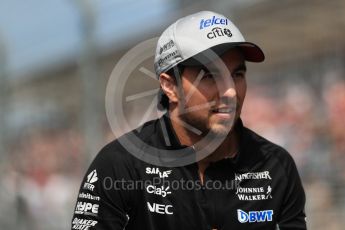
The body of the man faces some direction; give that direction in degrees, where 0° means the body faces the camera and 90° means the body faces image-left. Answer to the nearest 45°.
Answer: approximately 315°
